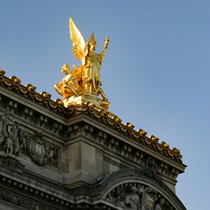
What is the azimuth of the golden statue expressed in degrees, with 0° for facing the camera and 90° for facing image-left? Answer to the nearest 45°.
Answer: approximately 315°
